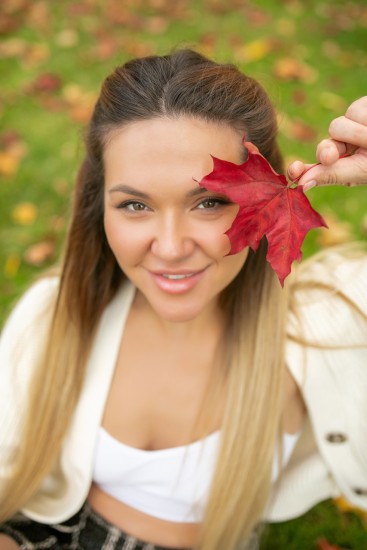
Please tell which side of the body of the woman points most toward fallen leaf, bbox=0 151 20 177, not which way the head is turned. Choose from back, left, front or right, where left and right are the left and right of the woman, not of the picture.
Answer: back

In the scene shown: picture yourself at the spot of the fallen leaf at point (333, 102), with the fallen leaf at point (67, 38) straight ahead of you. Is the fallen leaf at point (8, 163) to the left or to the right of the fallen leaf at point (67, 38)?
left

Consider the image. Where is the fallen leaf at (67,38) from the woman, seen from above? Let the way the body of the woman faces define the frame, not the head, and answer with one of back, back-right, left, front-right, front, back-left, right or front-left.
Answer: back

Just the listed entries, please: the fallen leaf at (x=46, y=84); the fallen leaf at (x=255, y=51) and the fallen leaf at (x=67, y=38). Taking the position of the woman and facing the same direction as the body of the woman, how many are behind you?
3

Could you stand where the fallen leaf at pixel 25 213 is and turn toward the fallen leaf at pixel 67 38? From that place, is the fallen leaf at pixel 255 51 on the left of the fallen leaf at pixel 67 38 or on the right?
right

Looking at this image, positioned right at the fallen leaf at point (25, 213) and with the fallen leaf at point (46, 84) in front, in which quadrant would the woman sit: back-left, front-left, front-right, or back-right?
back-right

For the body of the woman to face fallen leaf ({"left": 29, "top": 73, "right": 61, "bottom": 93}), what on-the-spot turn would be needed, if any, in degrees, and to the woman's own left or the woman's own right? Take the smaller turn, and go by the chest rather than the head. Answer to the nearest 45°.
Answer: approximately 180°

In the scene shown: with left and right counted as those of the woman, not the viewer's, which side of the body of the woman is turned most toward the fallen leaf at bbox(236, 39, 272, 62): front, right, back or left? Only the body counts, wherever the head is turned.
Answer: back

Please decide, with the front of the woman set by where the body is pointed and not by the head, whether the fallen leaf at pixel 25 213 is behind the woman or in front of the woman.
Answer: behind

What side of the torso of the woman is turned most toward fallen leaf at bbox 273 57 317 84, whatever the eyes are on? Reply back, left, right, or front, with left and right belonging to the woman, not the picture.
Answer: back

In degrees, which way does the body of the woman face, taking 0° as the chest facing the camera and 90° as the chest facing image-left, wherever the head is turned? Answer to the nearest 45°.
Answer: approximately 0°
